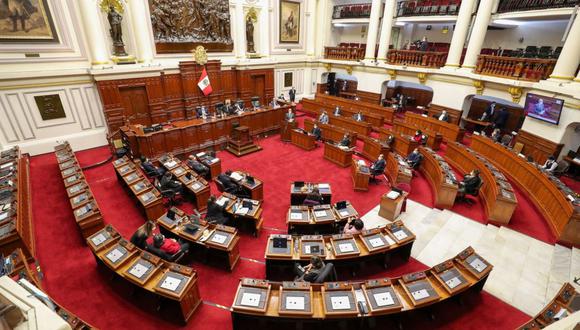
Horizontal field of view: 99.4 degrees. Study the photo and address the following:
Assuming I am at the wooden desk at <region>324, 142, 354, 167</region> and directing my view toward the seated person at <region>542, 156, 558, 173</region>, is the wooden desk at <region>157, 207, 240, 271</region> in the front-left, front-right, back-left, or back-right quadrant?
back-right

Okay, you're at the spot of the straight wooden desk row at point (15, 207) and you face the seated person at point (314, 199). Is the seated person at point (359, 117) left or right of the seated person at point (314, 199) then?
left

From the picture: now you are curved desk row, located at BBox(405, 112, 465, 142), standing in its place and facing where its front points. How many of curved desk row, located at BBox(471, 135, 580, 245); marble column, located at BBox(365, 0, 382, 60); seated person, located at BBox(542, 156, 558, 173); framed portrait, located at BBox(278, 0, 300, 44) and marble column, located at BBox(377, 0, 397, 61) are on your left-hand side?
2

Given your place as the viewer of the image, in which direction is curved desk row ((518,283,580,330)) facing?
facing away from the viewer and to the left of the viewer

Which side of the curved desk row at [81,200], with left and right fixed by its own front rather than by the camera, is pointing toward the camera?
right

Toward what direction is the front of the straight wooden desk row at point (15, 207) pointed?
to the viewer's right

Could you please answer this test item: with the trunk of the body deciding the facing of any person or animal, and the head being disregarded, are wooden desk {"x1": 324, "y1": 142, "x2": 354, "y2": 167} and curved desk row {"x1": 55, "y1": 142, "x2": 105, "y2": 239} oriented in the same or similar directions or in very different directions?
very different directions

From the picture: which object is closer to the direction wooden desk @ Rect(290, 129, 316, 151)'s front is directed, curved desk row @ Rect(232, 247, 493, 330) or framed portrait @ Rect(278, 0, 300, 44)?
the curved desk row

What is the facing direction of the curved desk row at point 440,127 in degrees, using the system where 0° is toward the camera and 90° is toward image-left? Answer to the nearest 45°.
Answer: approximately 45°
